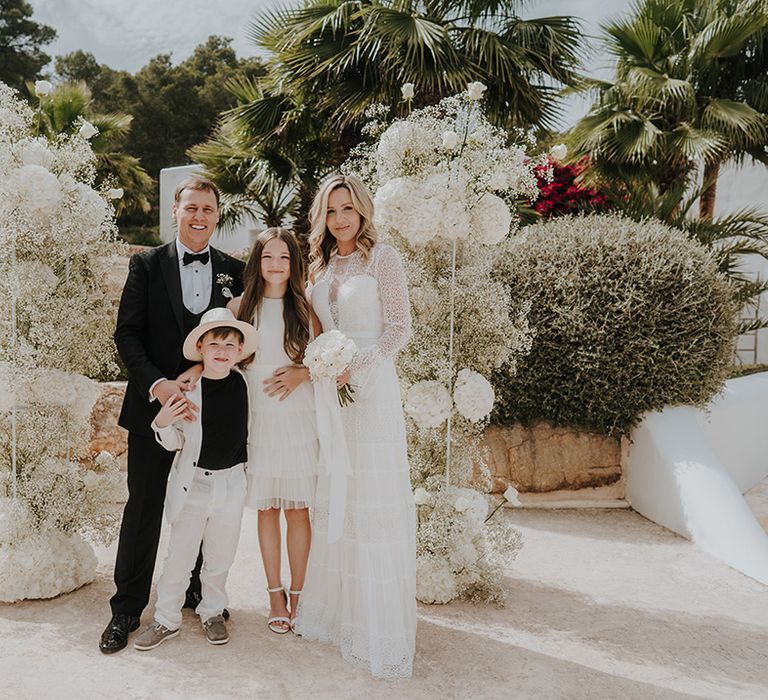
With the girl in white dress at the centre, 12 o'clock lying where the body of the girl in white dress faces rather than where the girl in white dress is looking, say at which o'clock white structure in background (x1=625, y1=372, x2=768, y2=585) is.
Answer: The white structure in background is roughly at 8 o'clock from the girl in white dress.

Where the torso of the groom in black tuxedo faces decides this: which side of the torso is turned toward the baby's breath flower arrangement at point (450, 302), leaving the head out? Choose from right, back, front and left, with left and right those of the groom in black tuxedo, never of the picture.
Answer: left

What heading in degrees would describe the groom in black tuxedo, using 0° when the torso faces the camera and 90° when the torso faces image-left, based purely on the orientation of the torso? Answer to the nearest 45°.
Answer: approximately 0°

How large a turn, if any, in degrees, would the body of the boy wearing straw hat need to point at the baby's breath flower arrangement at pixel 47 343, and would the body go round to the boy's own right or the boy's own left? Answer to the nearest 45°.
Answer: approximately 135° to the boy's own right

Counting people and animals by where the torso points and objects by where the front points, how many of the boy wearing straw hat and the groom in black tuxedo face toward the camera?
2

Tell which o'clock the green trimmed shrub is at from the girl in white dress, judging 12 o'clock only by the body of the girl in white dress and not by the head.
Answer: The green trimmed shrub is roughly at 8 o'clock from the girl in white dress.

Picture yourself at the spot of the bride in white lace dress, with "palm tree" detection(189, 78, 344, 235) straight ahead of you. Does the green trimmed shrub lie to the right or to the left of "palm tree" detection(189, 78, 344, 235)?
right

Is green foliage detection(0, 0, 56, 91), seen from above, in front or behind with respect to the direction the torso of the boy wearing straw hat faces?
behind

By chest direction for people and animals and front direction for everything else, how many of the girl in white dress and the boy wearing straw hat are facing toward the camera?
2

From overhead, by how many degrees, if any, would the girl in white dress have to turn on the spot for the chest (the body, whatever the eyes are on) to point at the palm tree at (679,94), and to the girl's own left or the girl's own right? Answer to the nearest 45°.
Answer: approximately 135° to the girl's own left

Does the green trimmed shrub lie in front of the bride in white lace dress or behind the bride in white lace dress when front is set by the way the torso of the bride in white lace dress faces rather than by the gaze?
behind
